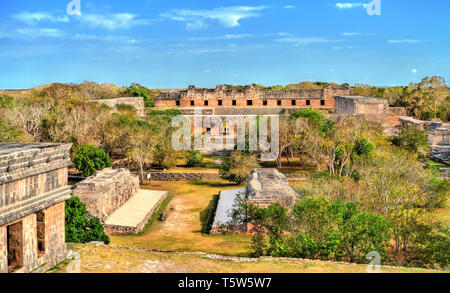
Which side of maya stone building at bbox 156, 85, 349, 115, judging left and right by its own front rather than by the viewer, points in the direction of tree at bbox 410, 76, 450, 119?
left

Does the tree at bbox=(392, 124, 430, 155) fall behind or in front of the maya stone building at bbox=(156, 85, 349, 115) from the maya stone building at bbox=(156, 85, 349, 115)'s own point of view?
in front

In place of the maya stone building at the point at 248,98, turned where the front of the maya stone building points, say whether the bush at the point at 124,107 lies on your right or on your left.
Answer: on your right

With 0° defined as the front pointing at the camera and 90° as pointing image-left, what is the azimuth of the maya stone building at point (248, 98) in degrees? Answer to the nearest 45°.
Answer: approximately 0°

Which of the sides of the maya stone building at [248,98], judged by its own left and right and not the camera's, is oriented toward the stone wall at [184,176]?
front

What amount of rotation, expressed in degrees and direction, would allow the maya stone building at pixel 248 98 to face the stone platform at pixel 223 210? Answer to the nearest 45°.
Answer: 0° — it already faces it

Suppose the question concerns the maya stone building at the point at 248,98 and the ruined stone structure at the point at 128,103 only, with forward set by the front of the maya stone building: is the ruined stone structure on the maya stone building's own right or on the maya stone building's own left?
on the maya stone building's own right

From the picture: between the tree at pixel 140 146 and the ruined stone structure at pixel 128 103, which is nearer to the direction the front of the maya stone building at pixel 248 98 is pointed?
the tree

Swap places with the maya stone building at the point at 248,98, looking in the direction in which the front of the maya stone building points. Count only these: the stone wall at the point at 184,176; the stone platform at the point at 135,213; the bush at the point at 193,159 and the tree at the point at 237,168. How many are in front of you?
4

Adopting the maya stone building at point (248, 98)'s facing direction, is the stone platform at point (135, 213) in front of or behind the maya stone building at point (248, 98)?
in front

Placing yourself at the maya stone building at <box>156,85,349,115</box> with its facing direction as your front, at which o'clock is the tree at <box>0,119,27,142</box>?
The tree is roughly at 1 o'clock from the maya stone building.

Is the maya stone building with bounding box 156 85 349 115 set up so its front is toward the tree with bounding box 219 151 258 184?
yes

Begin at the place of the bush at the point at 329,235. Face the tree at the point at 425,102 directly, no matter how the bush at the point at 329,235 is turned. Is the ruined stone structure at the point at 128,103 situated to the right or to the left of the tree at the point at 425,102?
left

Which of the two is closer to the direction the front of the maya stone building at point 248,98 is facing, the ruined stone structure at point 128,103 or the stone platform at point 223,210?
the stone platform
